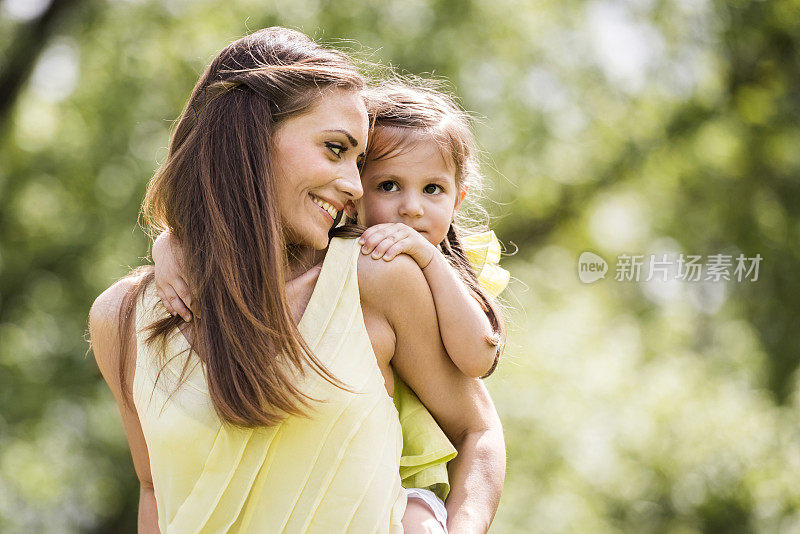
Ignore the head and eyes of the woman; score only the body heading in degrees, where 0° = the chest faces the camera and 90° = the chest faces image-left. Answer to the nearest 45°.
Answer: approximately 0°
